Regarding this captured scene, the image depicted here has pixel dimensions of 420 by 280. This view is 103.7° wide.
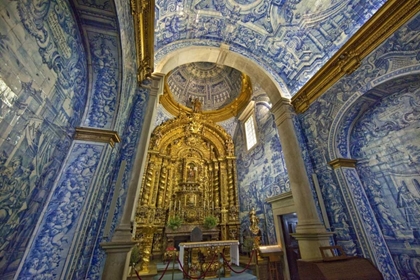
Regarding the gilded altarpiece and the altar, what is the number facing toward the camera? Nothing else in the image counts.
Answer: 2

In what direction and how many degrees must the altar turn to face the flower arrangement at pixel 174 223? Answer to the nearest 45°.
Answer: approximately 135° to its right

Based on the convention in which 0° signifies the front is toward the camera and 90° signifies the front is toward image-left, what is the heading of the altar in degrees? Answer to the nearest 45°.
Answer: approximately 0°

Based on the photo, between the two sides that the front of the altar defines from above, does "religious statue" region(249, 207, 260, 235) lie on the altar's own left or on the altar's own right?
on the altar's own left

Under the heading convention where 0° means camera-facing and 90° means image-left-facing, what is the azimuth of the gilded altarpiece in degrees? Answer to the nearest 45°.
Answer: approximately 0°
